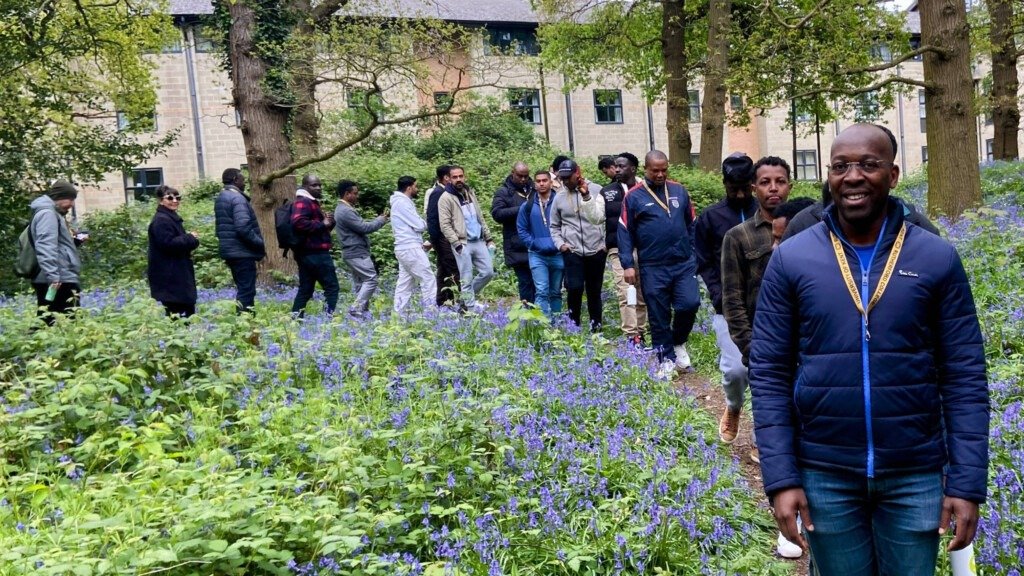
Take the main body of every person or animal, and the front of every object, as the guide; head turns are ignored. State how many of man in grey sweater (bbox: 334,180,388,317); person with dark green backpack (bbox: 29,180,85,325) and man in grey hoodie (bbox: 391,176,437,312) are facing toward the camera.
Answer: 0

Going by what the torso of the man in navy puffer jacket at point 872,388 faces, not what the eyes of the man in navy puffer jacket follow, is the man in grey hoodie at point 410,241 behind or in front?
behind

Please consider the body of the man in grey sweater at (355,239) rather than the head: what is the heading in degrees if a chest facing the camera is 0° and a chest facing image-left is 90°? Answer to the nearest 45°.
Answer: approximately 270°

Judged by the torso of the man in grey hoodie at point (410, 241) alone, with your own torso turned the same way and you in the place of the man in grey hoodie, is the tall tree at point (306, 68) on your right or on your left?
on your left

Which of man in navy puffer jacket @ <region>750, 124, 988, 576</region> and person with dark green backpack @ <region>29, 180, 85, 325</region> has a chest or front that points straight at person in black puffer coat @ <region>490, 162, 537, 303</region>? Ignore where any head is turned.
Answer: the person with dark green backpack

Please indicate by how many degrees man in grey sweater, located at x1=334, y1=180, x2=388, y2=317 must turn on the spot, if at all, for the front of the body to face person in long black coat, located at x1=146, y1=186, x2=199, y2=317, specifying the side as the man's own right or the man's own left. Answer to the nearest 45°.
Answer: approximately 135° to the man's own right

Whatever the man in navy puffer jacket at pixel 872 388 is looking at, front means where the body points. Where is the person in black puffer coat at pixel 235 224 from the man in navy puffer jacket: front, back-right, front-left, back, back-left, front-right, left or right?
back-right

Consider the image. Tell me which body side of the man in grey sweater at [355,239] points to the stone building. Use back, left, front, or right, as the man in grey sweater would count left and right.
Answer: left

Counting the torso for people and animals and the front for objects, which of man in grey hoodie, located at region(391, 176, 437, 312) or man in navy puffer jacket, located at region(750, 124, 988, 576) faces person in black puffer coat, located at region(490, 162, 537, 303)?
the man in grey hoodie

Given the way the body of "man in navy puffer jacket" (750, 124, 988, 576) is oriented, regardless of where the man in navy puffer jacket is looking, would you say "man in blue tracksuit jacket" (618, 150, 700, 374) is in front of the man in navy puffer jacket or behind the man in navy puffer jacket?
behind

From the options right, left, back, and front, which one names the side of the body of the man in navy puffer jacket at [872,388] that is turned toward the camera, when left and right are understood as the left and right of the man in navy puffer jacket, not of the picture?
front

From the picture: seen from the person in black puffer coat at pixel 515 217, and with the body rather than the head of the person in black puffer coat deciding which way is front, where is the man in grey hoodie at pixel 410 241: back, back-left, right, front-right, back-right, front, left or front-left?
back-right

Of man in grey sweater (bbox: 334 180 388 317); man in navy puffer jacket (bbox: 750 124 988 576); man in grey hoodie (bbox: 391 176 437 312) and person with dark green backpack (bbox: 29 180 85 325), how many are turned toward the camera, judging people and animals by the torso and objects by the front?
1

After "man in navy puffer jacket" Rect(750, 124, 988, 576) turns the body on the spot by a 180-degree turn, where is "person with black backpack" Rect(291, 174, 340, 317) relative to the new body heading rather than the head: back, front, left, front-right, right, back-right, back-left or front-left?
front-left

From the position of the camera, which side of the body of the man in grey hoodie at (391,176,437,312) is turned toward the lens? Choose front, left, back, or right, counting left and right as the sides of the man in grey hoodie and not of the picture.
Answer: right

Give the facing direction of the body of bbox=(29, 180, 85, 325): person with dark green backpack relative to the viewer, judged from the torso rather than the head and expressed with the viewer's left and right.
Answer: facing to the right of the viewer
